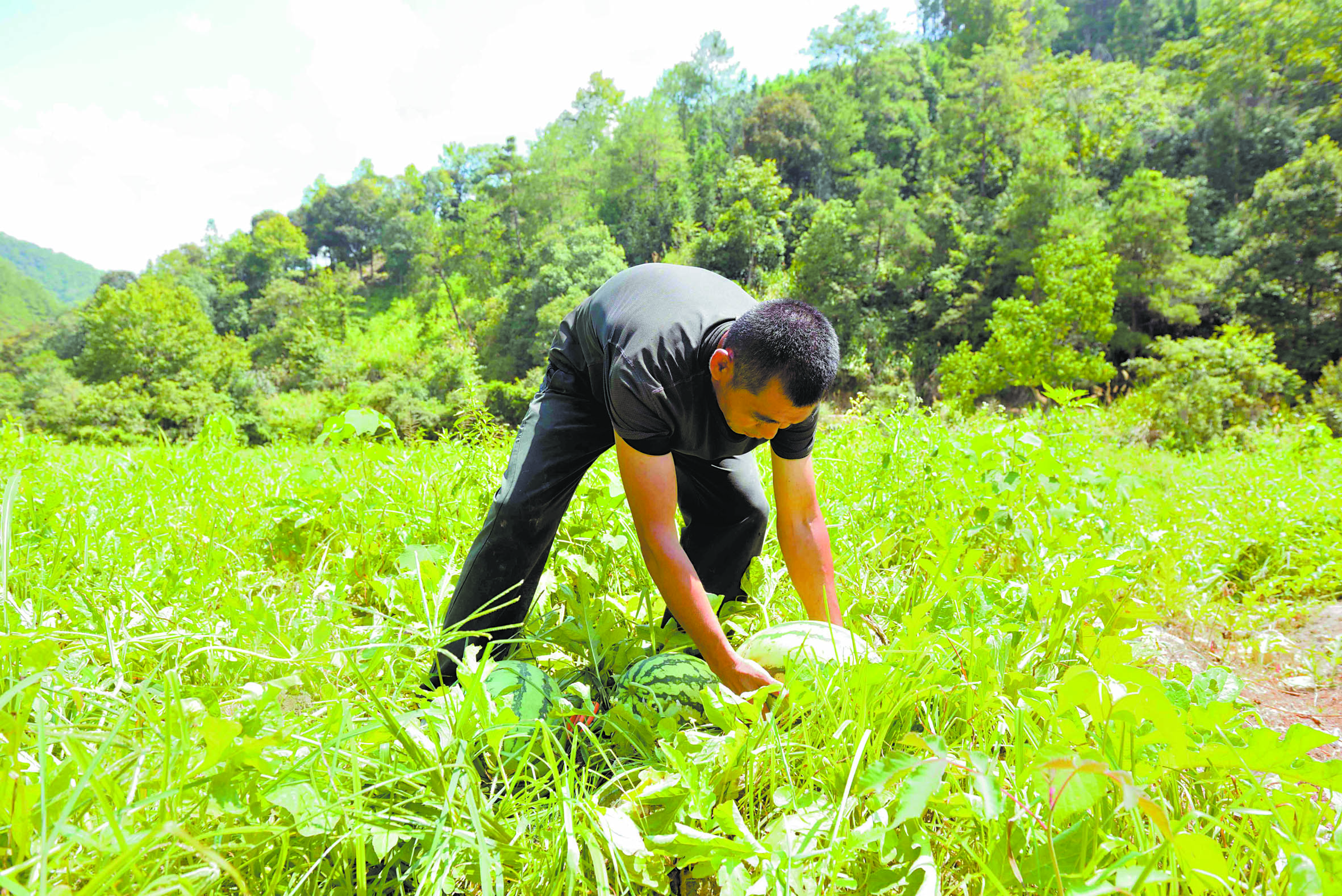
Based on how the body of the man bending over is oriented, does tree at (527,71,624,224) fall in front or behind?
behind

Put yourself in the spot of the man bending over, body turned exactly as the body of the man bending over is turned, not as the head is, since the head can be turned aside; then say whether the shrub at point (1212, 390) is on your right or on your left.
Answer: on your left

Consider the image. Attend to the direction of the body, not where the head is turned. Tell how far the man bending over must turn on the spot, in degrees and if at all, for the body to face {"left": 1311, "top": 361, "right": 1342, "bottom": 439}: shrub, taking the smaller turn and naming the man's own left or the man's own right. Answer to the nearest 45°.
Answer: approximately 90° to the man's own left

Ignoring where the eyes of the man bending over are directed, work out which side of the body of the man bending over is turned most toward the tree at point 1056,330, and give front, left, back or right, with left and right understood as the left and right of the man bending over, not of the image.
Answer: left

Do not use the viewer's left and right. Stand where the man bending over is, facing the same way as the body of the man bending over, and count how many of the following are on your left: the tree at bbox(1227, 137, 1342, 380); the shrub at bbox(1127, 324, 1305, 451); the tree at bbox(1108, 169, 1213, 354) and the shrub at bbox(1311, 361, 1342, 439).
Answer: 4

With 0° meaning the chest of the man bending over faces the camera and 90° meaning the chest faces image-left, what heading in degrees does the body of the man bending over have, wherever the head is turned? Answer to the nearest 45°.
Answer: approximately 315°

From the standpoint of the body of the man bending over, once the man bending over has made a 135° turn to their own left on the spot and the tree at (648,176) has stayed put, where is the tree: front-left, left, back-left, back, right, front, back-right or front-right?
front

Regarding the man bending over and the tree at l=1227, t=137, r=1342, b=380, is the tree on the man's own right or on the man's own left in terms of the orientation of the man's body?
on the man's own left

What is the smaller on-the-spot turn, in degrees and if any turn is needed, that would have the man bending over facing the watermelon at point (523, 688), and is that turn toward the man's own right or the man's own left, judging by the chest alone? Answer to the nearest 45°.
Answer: approximately 90° to the man's own right

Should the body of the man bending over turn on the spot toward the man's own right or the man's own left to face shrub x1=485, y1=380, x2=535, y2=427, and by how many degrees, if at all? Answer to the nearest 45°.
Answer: approximately 135° to the man's own left

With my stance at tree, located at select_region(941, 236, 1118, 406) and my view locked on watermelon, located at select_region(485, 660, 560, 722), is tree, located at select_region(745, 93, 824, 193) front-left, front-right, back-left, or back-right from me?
back-right

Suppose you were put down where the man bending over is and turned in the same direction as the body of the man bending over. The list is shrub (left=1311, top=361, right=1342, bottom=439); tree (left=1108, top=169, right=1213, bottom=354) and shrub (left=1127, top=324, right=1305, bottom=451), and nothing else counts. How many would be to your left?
3

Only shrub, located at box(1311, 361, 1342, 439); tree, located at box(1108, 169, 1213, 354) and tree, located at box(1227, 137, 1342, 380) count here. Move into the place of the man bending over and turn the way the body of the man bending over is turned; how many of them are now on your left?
3
